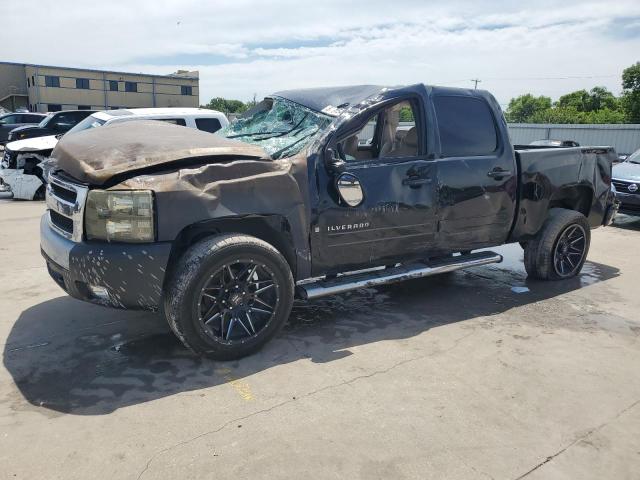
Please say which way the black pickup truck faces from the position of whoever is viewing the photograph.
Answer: facing the viewer and to the left of the viewer

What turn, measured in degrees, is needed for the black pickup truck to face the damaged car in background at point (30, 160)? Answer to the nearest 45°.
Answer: approximately 90° to its right

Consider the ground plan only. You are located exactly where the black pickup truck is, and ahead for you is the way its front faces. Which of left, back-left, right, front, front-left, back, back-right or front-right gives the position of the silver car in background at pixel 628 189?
back

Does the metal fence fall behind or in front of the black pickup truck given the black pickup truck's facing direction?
behind

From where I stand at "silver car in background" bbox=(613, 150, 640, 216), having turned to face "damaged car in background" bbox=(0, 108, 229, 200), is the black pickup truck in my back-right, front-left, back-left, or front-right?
front-left
